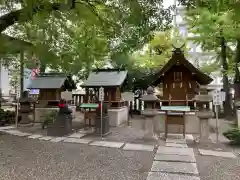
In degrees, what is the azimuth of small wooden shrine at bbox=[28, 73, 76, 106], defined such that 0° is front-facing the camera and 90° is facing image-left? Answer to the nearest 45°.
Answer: approximately 45°

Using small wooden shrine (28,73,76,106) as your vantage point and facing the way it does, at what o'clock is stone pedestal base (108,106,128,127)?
The stone pedestal base is roughly at 9 o'clock from the small wooden shrine.

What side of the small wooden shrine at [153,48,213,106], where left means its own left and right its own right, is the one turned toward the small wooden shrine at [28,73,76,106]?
right

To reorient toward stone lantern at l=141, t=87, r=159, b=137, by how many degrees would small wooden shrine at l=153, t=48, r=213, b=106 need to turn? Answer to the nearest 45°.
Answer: approximately 45° to its right

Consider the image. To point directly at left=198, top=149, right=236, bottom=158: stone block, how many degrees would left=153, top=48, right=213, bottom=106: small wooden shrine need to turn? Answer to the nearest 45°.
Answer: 0° — it already faces it

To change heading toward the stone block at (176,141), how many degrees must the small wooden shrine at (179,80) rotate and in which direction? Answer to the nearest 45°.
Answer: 0° — it already faces it

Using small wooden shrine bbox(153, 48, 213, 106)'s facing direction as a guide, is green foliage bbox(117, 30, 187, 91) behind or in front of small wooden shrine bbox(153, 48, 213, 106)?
behind

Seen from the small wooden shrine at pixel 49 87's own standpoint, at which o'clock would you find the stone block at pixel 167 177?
The stone block is roughly at 10 o'clock from the small wooden shrine.

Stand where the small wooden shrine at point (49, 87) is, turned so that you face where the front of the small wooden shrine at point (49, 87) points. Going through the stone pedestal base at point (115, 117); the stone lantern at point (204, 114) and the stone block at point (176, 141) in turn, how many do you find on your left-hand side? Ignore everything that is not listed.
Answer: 3

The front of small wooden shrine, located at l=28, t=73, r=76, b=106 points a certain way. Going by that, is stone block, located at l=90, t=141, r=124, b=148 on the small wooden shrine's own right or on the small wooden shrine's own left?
on the small wooden shrine's own left
